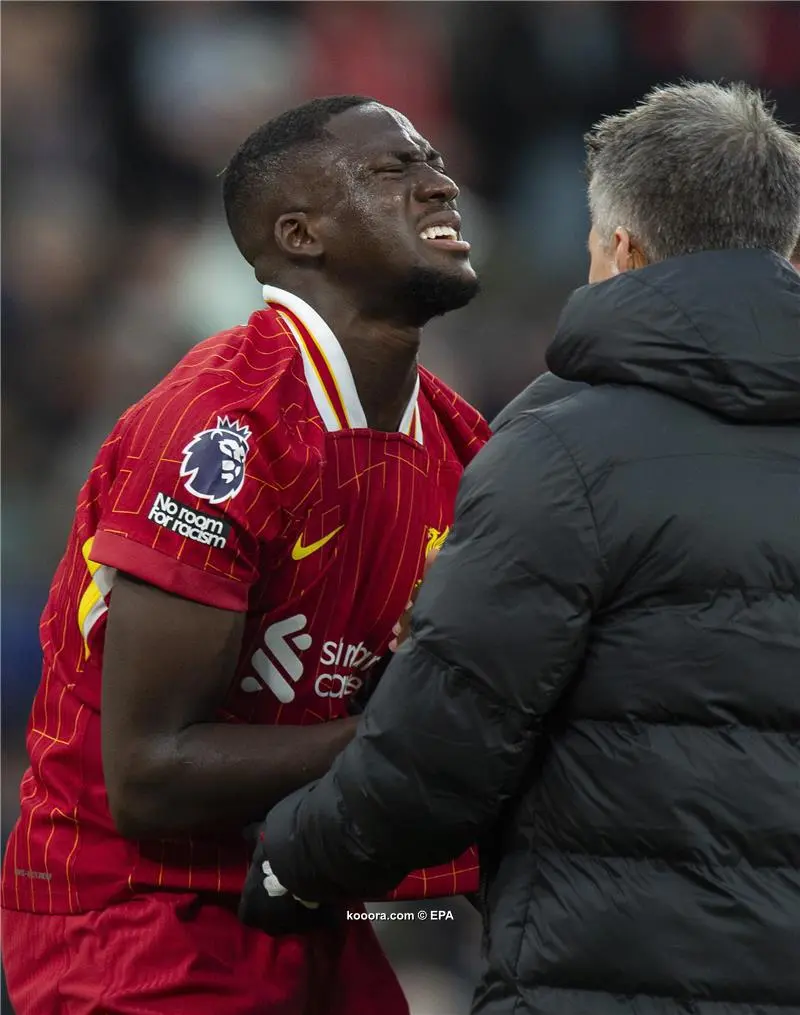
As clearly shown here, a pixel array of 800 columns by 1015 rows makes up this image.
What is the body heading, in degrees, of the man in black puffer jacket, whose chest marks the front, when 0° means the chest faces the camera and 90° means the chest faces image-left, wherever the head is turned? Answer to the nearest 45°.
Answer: approximately 135°

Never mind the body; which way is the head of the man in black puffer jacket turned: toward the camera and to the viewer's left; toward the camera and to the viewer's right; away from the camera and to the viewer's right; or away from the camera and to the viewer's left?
away from the camera and to the viewer's left
